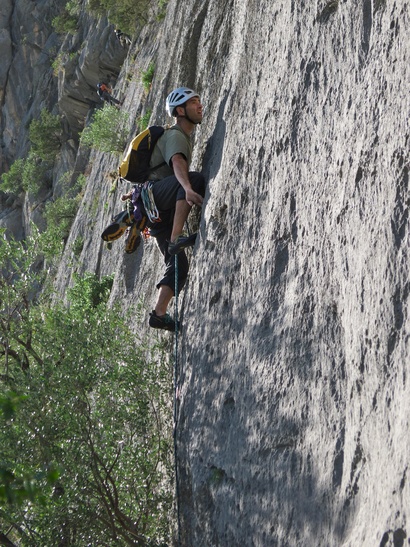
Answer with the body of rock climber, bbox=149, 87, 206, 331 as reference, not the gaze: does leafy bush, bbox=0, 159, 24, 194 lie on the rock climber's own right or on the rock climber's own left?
on the rock climber's own left

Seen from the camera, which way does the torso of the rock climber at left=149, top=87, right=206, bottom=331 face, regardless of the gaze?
to the viewer's right

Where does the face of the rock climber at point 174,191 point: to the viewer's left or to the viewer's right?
to the viewer's right
